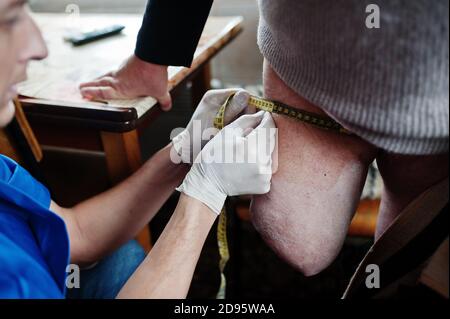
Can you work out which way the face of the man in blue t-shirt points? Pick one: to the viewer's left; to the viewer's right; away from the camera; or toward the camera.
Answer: to the viewer's right

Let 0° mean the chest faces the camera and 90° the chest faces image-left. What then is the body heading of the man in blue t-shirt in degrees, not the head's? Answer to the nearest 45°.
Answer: approximately 270°
